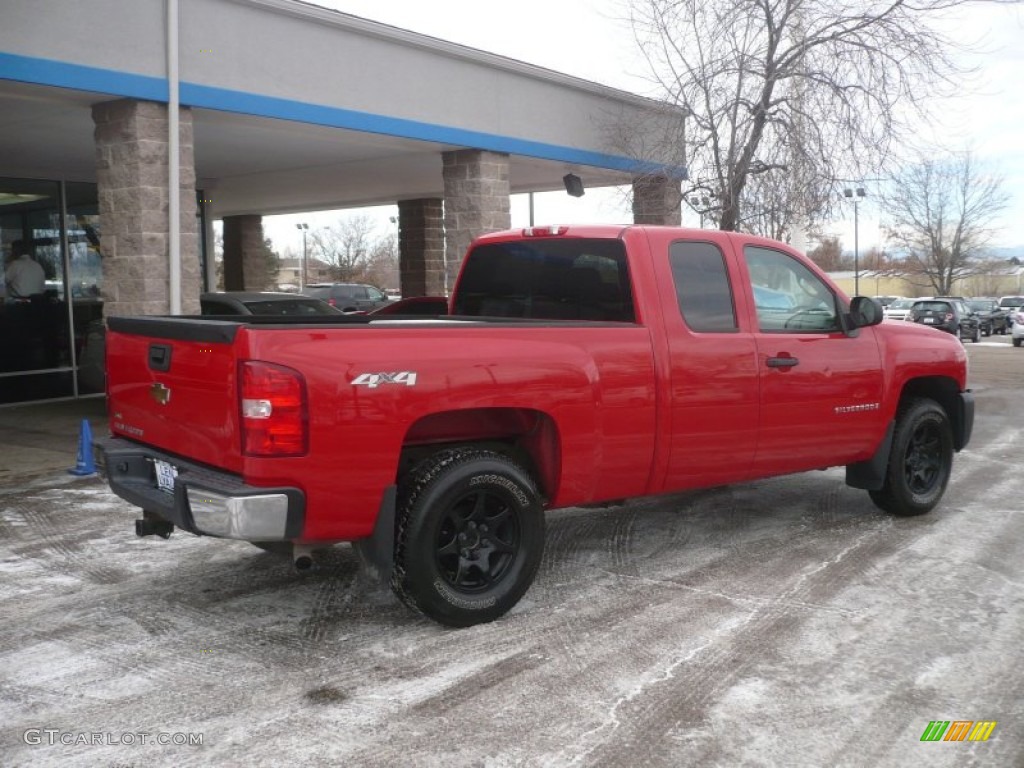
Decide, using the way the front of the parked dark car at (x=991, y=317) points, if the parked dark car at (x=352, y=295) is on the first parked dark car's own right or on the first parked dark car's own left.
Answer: on the first parked dark car's own right

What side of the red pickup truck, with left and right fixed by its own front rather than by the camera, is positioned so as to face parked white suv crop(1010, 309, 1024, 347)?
front

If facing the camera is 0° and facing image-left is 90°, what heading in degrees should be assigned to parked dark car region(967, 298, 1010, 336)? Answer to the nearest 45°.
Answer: approximately 315°

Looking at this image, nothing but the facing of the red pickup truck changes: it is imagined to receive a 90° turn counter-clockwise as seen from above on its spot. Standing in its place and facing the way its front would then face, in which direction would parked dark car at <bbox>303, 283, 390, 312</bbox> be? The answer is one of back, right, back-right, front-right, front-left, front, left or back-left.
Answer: front-right

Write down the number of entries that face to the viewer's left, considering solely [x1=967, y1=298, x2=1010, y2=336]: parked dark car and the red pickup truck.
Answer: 0

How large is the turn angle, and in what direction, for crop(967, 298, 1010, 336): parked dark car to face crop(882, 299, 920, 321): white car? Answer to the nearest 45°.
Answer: approximately 90° to its right

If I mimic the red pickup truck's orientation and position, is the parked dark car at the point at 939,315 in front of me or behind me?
in front

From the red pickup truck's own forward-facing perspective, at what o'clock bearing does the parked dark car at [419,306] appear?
The parked dark car is roughly at 10 o'clock from the red pickup truck.

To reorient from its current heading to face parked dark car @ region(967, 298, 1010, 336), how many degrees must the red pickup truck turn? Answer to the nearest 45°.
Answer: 0° — it already faces it

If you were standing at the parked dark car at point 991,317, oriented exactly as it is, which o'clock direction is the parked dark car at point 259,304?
the parked dark car at point 259,304 is roughly at 2 o'clock from the parked dark car at point 991,317.

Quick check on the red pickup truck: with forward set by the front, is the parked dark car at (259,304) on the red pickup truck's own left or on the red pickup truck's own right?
on the red pickup truck's own left

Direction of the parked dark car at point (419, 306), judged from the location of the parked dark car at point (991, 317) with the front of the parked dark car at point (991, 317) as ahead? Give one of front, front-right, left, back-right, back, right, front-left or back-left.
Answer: front-right

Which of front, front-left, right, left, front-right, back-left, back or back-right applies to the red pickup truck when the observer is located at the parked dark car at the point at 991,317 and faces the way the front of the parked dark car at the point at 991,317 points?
front-right

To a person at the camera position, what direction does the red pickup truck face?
facing away from the viewer and to the right of the viewer
